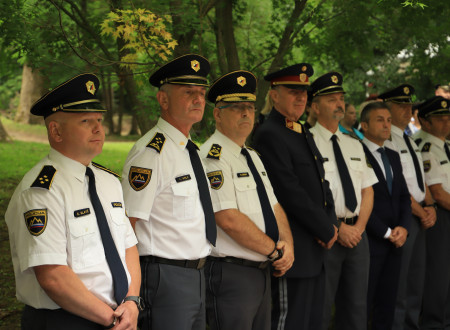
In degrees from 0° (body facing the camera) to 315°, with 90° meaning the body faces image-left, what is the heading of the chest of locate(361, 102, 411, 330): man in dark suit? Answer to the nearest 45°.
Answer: approximately 315°

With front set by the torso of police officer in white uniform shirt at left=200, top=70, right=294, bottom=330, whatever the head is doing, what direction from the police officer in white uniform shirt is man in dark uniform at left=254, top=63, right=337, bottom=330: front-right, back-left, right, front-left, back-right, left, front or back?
left

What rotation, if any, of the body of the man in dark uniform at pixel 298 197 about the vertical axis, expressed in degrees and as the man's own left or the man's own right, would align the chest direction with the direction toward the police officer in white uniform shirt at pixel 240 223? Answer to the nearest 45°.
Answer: approximately 90° to the man's own right

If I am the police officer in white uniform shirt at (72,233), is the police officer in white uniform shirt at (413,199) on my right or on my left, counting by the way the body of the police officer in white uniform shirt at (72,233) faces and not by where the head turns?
on my left

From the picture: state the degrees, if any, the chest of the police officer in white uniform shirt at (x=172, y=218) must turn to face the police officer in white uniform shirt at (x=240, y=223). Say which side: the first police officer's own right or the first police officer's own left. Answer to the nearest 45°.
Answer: approximately 90° to the first police officer's own left

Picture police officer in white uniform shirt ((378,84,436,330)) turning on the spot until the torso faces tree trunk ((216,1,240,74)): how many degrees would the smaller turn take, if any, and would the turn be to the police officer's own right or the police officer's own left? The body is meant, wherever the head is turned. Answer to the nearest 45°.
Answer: approximately 135° to the police officer's own right

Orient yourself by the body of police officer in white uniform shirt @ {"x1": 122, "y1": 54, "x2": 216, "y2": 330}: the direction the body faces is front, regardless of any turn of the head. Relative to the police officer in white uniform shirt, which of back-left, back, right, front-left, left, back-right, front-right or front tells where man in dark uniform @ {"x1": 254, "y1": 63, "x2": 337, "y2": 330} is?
left

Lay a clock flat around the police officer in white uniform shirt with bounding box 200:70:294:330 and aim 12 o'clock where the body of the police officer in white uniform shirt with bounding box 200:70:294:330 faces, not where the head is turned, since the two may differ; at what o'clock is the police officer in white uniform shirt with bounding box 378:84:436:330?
the police officer in white uniform shirt with bounding box 378:84:436:330 is roughly at 9 o'clock from the police officer in white uniform shirt with bounding box 200:70:294:330.

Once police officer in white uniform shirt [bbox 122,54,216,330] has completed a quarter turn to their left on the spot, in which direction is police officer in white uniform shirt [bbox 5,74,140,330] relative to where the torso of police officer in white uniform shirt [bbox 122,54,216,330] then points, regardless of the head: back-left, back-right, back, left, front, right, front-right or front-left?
back
